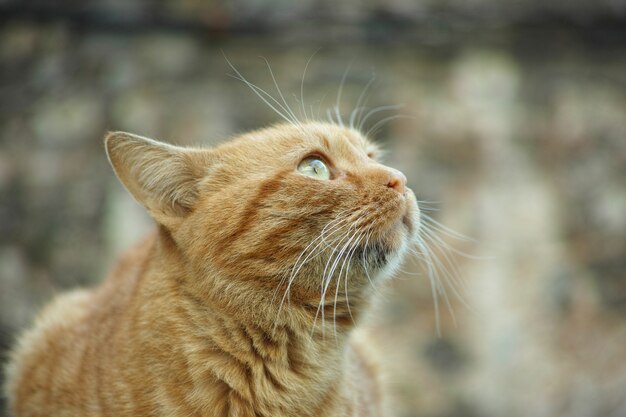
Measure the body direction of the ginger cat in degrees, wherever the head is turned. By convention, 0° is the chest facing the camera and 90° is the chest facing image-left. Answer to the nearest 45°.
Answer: approximately 315°
